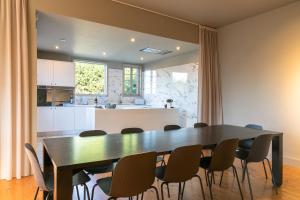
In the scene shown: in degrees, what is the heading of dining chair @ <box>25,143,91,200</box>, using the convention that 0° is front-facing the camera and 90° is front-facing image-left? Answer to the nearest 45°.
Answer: approximately 270°

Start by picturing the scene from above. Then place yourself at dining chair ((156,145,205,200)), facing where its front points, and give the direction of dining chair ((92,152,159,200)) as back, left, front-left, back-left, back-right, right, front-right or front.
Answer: left

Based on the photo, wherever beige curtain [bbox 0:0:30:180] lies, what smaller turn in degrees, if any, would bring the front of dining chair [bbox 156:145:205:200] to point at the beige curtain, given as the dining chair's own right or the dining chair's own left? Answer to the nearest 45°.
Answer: approximately 45° to the dining chair's own left

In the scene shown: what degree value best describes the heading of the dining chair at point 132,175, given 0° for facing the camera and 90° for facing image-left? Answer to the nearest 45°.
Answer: approximately 135°

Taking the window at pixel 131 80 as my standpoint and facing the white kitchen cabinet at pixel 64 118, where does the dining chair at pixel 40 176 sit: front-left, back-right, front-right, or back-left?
front-left

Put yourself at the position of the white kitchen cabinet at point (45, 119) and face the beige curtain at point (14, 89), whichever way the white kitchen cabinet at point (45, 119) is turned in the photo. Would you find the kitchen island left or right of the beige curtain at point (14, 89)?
left

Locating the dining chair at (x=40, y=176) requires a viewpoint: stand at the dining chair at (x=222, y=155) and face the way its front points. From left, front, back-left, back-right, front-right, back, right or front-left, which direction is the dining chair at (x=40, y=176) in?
left

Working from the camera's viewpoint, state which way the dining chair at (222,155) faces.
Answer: facing away from the viewer and to the left of the viewer

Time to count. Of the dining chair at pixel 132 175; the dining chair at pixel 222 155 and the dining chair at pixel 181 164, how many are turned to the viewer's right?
0

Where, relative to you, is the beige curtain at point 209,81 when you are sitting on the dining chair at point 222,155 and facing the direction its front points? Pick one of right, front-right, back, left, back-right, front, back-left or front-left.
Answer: front-right

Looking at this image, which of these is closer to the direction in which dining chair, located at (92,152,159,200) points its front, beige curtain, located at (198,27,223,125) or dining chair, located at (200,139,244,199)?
the beige curtain
